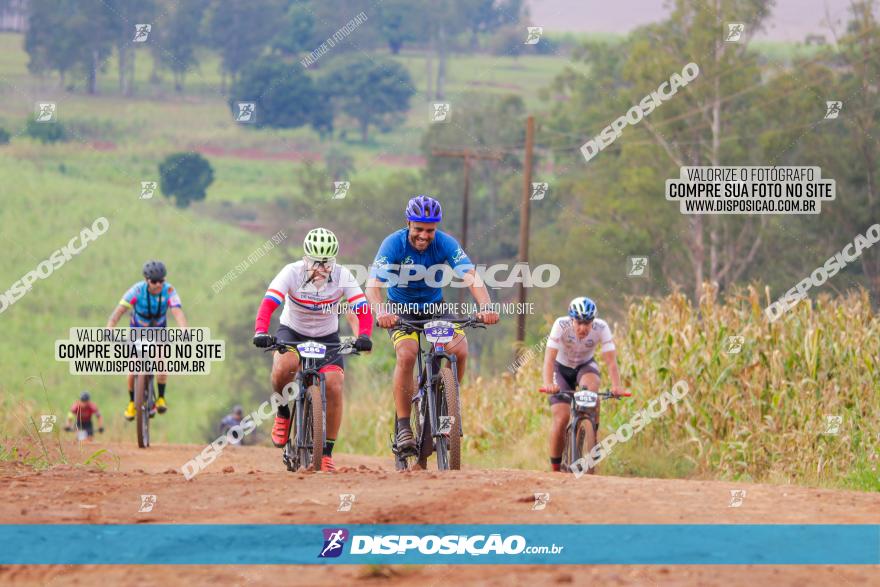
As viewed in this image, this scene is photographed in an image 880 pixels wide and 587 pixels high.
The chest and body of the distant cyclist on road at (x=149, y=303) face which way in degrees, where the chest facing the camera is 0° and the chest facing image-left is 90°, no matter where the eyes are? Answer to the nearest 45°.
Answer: approximately 0°

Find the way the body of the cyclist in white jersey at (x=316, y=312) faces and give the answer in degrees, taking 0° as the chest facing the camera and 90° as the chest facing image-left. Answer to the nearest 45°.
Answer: approximately 0°

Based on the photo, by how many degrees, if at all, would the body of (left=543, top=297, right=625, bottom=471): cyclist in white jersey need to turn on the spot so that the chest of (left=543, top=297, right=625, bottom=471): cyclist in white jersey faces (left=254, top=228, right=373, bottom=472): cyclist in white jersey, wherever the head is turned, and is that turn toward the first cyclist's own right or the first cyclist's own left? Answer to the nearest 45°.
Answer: approximately 45° to the first cyclist's own right
